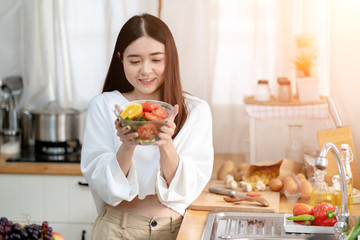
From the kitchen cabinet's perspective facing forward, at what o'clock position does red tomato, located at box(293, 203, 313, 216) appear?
The red tomato is roughly at 11 o'clock from the kitchen cabinet.

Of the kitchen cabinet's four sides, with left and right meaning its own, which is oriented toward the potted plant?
left

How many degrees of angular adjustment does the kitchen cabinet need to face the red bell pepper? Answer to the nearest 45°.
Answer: approximately 45° to its left

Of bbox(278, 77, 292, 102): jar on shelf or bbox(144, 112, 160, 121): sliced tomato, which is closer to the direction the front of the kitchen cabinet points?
the sliced tomato

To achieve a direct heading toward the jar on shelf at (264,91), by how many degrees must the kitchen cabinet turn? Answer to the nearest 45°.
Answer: approximately 90° to its left

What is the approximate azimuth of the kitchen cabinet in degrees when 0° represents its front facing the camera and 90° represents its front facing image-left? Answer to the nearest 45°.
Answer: approximately 0°

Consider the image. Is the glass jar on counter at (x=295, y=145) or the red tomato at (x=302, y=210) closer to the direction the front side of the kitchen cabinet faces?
the red tomato

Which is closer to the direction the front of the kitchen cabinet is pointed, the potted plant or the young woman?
the young woman

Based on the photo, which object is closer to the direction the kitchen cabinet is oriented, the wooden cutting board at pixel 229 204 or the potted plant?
the wooden cutting board
